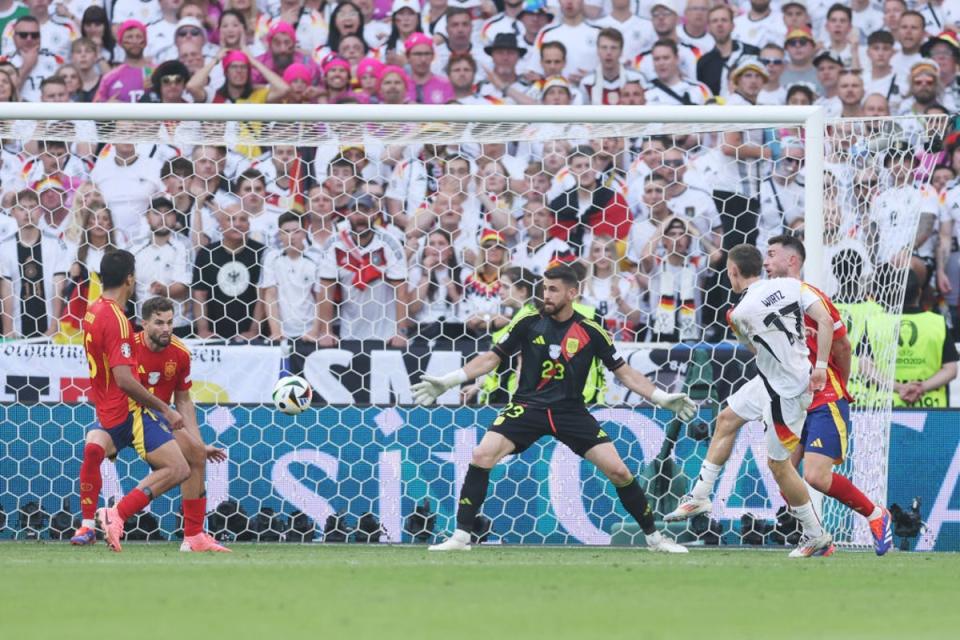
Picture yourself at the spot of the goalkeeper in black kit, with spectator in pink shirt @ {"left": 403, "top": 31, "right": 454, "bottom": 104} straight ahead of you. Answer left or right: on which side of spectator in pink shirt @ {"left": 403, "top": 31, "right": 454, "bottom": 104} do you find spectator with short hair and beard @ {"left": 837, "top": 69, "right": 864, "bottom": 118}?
right

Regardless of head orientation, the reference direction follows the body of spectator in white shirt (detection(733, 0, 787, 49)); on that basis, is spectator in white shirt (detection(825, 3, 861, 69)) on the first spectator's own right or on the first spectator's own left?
on the first spectator's own left

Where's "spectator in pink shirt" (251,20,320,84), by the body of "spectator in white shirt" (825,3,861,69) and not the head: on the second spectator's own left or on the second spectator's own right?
on the second spectator's own right

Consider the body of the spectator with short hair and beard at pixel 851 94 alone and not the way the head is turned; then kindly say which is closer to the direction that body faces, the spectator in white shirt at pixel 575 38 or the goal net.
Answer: the goal net

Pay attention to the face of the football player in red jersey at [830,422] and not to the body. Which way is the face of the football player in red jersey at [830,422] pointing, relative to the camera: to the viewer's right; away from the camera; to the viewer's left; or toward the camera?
to the viewer's left

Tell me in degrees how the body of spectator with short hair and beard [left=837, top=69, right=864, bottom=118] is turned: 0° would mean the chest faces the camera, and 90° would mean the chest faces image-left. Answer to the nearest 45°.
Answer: approximately 0°

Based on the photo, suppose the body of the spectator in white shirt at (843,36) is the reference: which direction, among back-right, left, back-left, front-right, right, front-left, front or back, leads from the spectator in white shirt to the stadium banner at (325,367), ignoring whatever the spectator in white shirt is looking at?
front-right

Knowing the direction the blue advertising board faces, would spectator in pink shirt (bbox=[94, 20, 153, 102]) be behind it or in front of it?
behind

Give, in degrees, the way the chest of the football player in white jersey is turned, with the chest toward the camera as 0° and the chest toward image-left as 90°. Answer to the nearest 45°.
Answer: approximately 135°

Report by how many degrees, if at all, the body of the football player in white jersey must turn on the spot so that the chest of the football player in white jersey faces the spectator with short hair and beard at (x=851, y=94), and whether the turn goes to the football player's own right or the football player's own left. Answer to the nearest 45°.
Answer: approximately 45° to the football player's own right
